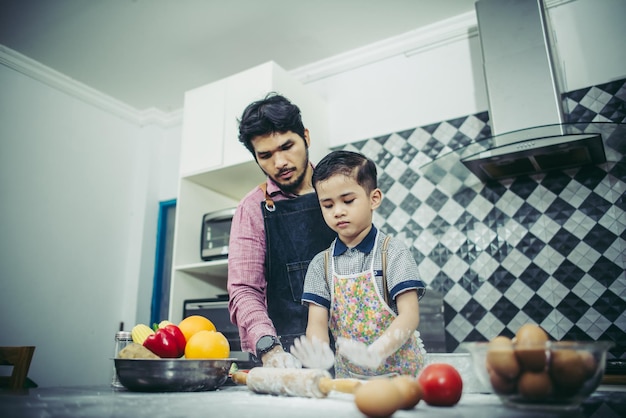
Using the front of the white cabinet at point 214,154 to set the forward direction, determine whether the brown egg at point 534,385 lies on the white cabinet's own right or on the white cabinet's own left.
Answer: on the white cabinet's own left

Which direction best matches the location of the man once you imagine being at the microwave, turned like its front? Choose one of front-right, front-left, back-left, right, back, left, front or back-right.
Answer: front-left

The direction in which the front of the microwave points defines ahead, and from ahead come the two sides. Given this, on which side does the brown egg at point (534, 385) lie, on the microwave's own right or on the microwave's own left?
on the microwave's own left

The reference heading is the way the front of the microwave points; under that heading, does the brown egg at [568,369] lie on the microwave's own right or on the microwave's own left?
on the microwave's own left

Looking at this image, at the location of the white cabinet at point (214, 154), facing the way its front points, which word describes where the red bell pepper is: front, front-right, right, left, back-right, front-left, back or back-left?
front-left

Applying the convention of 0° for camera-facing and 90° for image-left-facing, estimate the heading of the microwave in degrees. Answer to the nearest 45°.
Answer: approximately 45°

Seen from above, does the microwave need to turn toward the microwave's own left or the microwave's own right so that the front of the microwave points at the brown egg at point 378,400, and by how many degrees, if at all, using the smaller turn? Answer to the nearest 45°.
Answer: approximately 45° to the microwave's own left

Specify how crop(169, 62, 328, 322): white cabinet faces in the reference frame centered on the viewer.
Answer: facing the viewer and to the left of the viewer

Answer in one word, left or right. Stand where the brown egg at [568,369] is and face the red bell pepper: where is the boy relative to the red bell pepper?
right
